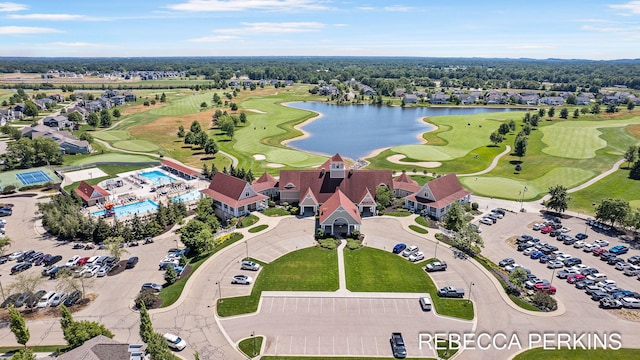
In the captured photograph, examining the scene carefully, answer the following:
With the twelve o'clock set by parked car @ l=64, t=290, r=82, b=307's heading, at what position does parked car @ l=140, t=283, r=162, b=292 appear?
parked car @ l=140, t=283, r=162, b=292 is roughly at 8 o'clock from parked car @ l=64, t=290, r=82, b=307.

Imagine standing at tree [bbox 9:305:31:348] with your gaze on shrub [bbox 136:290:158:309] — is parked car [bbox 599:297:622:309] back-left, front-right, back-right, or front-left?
front-right

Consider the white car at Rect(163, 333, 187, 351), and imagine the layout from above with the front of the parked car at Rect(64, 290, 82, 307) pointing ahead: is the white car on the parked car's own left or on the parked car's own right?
on the parked car's own left

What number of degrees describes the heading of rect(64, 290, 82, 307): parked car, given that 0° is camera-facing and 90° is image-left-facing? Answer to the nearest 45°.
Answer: approximately 45°

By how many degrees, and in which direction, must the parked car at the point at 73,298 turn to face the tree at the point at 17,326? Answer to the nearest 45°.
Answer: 0° — it already faces it

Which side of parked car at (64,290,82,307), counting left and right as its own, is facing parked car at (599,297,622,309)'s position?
left

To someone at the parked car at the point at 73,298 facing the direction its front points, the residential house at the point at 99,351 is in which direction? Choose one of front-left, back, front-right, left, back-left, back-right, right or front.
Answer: front-left

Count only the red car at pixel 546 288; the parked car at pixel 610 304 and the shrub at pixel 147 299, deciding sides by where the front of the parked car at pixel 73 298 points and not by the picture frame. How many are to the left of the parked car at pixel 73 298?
3

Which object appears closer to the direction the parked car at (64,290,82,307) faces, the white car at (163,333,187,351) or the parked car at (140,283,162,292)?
the white car

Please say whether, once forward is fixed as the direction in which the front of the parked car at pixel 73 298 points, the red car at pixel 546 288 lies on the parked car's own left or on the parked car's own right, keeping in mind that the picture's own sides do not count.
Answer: on the parked car's own left

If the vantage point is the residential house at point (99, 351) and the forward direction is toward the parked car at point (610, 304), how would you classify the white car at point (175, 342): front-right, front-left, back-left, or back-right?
front-left

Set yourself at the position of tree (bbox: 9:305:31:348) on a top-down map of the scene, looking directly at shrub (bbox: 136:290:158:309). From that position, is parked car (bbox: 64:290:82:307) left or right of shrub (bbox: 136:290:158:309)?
left

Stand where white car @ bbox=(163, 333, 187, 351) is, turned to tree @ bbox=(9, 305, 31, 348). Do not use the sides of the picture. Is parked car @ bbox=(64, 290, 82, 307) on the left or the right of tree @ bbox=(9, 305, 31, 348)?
right

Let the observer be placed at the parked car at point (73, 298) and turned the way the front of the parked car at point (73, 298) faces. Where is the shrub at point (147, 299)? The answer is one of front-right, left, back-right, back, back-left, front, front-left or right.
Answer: left

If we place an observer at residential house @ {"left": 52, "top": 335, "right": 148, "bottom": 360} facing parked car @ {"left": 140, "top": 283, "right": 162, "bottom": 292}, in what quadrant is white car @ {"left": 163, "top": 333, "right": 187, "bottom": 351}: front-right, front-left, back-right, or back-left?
front-right
